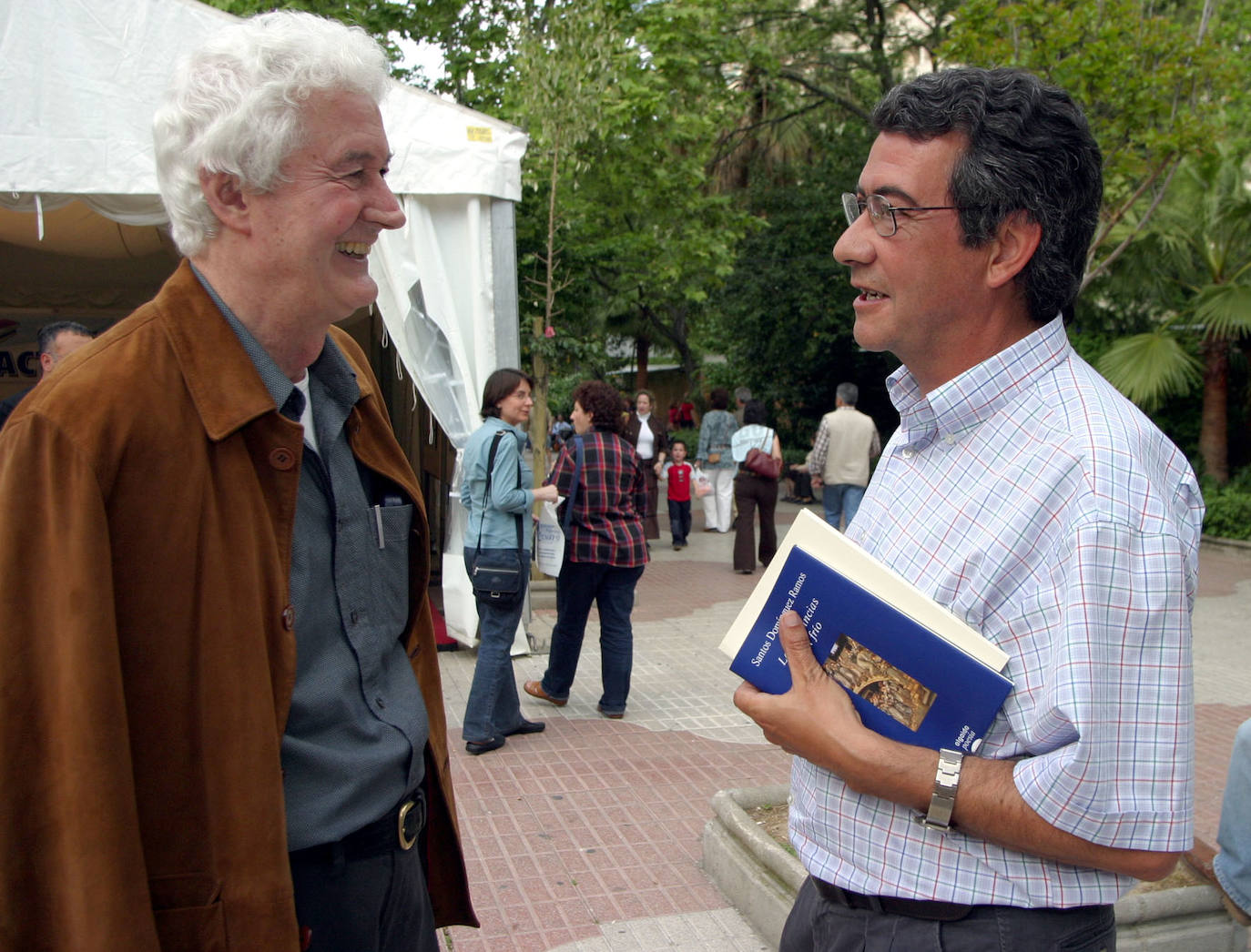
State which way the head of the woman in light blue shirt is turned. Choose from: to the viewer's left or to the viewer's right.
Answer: to the viewer's right

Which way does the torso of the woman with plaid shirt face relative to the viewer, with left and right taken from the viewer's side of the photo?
facing away from the viewer and to the left of the viewer

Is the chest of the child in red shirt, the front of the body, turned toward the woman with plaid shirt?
yes

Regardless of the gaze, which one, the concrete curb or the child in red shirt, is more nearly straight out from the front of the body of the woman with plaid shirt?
the child in red shirt

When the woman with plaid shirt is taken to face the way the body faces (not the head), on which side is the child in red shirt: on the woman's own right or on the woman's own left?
on the woman's own right

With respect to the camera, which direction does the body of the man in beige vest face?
away from the camera

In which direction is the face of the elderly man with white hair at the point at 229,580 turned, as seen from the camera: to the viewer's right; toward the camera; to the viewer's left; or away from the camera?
to the viewer's right

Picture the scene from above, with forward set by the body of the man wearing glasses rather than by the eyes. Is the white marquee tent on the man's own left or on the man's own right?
on the man's own right

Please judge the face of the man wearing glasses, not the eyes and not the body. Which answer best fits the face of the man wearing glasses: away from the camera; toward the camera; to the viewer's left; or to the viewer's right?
to the viewer's left

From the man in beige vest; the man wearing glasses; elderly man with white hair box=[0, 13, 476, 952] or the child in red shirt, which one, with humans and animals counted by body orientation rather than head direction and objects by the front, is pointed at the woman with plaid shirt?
the child in red shirt

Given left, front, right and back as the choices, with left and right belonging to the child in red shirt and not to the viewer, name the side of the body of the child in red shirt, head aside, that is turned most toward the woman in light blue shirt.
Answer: front

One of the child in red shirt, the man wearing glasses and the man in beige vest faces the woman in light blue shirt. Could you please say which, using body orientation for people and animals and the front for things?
the child in red shirt
